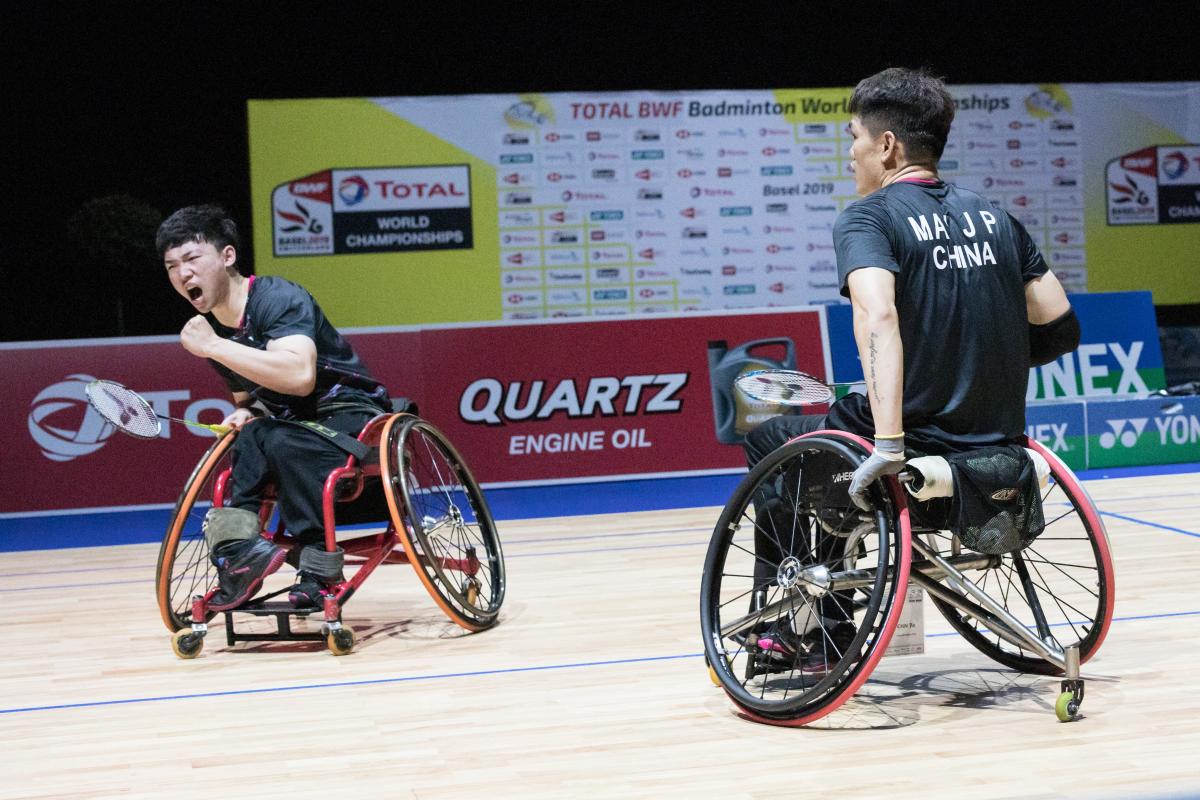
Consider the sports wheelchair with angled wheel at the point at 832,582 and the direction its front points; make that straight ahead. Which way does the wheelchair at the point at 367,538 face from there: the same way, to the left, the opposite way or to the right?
to the left

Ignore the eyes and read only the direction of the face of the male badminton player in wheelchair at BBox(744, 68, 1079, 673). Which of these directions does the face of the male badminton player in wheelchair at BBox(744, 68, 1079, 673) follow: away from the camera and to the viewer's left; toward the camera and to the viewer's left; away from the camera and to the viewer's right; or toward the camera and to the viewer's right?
away from the camera and to the viewer's left

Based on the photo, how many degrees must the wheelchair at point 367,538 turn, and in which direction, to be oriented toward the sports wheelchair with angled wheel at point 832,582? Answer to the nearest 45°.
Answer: approximately 90° to its left

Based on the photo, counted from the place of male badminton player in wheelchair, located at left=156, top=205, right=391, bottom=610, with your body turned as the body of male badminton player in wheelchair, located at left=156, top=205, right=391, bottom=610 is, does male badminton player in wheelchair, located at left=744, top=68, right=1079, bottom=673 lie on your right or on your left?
on your left

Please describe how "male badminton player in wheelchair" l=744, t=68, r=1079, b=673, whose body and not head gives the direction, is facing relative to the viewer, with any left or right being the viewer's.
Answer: facing away from the viewer and to the left of the viewer

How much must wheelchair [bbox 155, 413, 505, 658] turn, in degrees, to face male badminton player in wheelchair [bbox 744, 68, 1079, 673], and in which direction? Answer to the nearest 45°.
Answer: approximately 90° to its left

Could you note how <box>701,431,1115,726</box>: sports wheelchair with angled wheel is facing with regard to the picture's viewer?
facing away from the viewer and to the left of the viewer
